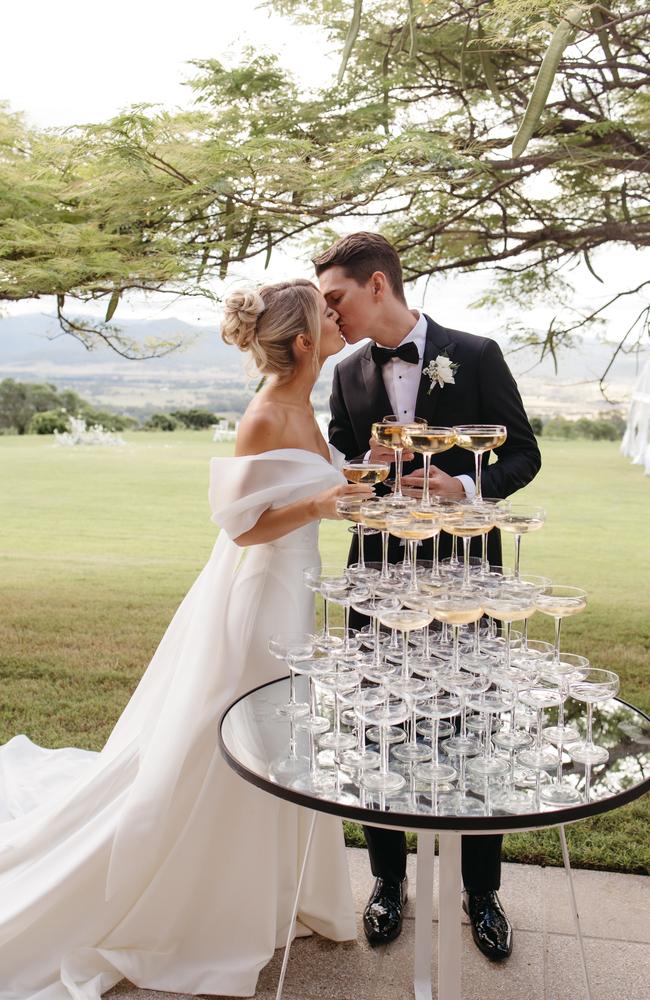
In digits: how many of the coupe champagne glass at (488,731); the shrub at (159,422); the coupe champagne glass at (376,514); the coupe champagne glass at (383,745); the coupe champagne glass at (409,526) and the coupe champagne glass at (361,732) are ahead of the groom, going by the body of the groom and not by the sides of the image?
5

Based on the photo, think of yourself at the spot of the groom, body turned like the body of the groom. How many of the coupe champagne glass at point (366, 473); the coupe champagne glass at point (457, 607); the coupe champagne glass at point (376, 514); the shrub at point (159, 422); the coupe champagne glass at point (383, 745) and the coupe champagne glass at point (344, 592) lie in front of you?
5

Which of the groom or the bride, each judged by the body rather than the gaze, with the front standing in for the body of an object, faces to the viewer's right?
the bride

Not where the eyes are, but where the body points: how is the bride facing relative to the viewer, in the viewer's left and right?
facing to the right of the viewer

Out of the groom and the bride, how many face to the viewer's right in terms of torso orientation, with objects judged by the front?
1

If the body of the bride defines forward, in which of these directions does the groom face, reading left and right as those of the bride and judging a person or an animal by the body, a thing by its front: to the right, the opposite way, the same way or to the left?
to the right
